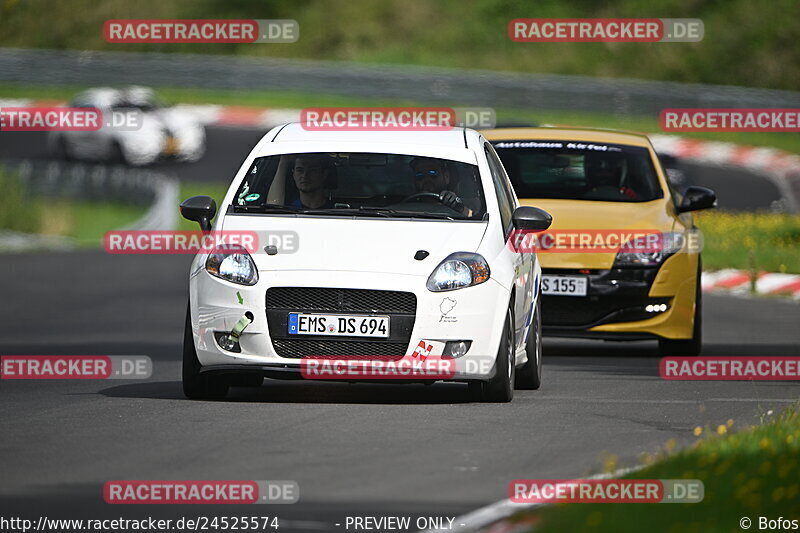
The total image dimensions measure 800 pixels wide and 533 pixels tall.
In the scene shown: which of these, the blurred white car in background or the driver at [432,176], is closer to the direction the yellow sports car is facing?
the driver

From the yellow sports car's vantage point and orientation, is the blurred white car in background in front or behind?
behind

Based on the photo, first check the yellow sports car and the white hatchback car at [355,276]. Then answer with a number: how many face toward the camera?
2

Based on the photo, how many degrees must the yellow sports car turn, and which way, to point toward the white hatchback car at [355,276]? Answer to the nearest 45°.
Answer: approximately 45° to its right

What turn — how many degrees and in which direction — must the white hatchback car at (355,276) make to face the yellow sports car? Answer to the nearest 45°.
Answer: approximately 135° to its left

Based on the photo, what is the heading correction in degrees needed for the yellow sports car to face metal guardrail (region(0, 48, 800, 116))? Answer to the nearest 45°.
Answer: approximately 180°

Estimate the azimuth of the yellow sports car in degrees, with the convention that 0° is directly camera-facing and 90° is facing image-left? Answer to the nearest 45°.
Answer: approximately 0°

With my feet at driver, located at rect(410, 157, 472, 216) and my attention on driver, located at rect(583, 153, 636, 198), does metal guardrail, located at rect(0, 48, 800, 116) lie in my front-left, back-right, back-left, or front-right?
front-left

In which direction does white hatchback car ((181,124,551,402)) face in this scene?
toward the camera

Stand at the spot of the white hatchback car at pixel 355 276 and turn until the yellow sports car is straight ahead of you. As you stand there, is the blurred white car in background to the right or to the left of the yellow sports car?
left

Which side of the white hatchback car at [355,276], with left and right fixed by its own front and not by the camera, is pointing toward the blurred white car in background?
back

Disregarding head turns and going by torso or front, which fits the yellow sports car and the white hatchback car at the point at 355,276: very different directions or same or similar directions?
same or similar directions

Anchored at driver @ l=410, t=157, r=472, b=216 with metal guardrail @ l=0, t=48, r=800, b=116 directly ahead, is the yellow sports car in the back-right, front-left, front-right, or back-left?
front-right

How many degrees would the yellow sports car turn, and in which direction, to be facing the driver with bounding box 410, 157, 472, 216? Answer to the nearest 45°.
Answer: approximately 45° to its right
